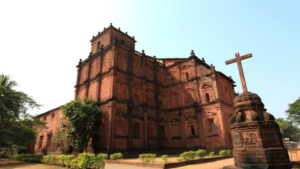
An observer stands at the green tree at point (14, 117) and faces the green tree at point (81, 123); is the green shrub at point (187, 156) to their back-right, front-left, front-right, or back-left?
front-right

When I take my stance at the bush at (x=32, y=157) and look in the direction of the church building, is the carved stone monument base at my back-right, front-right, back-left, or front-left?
front-right

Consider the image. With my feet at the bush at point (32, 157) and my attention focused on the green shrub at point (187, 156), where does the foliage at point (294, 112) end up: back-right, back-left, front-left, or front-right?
front-left

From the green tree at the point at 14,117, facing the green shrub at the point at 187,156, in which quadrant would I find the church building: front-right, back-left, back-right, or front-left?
front-left

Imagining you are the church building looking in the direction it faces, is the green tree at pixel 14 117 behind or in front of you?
behind

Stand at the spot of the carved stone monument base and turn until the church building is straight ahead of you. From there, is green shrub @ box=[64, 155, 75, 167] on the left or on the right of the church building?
left

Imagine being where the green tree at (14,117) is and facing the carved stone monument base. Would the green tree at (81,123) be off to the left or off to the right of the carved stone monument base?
left

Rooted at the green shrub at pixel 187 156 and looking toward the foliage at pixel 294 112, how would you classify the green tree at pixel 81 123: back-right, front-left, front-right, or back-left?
back-left
